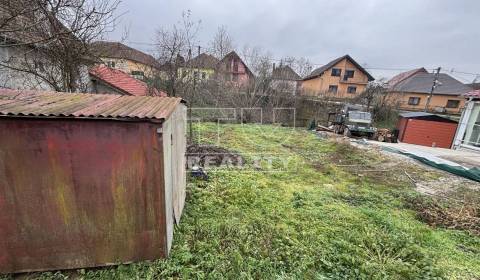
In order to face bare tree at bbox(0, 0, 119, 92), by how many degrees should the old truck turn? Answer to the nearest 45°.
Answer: approximately 90° to its right

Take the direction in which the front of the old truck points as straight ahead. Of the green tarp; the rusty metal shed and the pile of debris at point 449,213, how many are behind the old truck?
0

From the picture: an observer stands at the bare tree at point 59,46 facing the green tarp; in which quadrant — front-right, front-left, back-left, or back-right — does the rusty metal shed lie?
front-right

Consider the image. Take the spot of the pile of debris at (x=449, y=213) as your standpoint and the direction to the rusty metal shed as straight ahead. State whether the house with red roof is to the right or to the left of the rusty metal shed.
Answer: right

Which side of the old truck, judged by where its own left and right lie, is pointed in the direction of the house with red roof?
right

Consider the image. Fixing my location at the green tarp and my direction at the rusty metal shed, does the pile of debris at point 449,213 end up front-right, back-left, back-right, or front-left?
front-left

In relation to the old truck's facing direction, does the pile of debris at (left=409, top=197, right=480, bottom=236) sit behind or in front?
in front

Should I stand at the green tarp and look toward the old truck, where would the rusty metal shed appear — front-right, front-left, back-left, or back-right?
back-left

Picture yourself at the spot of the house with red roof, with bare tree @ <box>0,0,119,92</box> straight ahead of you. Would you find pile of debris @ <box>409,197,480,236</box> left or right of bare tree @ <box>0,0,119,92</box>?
left

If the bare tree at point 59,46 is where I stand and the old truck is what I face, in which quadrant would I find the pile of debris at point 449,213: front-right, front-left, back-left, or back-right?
front-right
